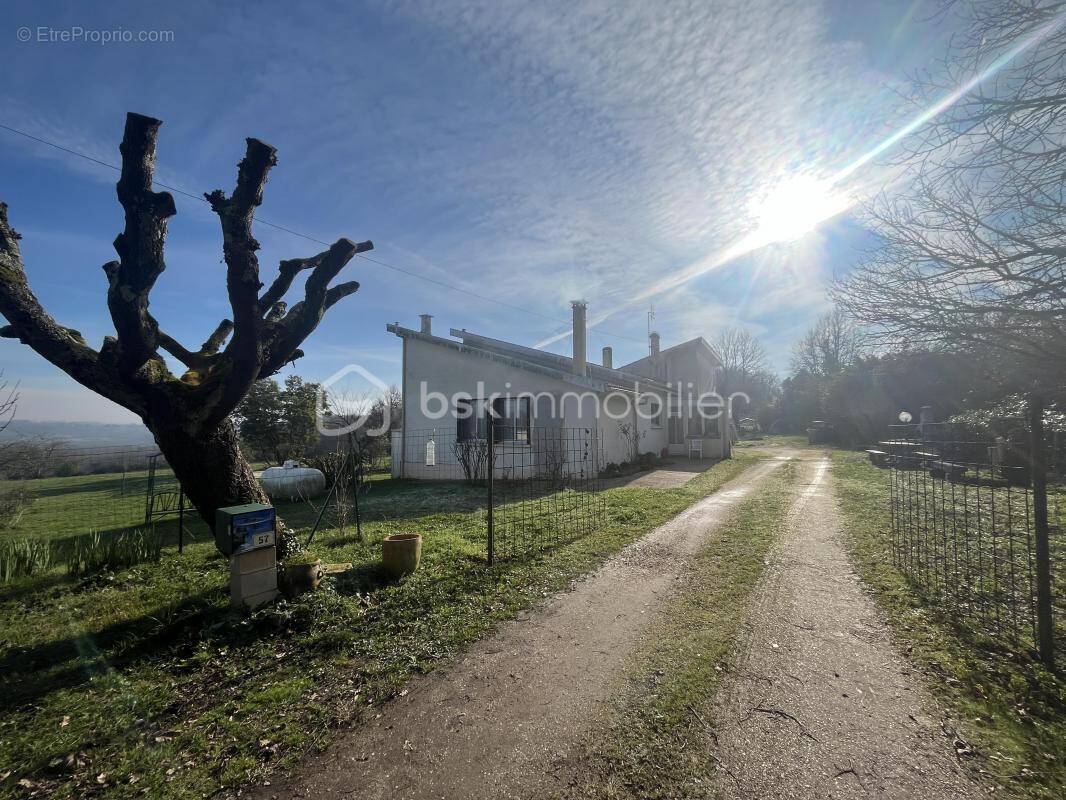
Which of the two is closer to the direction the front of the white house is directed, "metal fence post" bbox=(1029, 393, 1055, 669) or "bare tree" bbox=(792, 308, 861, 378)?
the metal fence post

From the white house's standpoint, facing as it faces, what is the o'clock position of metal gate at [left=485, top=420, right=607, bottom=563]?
The metal gate is roughly at 1 o'clock from the white house.

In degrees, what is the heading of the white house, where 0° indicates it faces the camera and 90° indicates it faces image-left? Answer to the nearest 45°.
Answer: approximately 315°

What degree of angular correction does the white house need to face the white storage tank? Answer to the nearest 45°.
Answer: approximately 90° to its right

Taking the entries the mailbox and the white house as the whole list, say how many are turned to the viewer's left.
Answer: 0

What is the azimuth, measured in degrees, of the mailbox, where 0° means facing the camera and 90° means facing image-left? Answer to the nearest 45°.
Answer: approximately 315°

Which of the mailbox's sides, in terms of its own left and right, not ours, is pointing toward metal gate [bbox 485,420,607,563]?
left

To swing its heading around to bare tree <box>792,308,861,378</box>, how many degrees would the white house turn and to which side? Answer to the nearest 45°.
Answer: approximately 90° to its left

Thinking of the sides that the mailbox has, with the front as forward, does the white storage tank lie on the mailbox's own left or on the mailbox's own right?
on the mailbox's own left

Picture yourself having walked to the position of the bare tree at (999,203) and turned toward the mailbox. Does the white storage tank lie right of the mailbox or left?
right

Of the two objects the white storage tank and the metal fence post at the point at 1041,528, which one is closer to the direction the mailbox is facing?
the metal fence post
